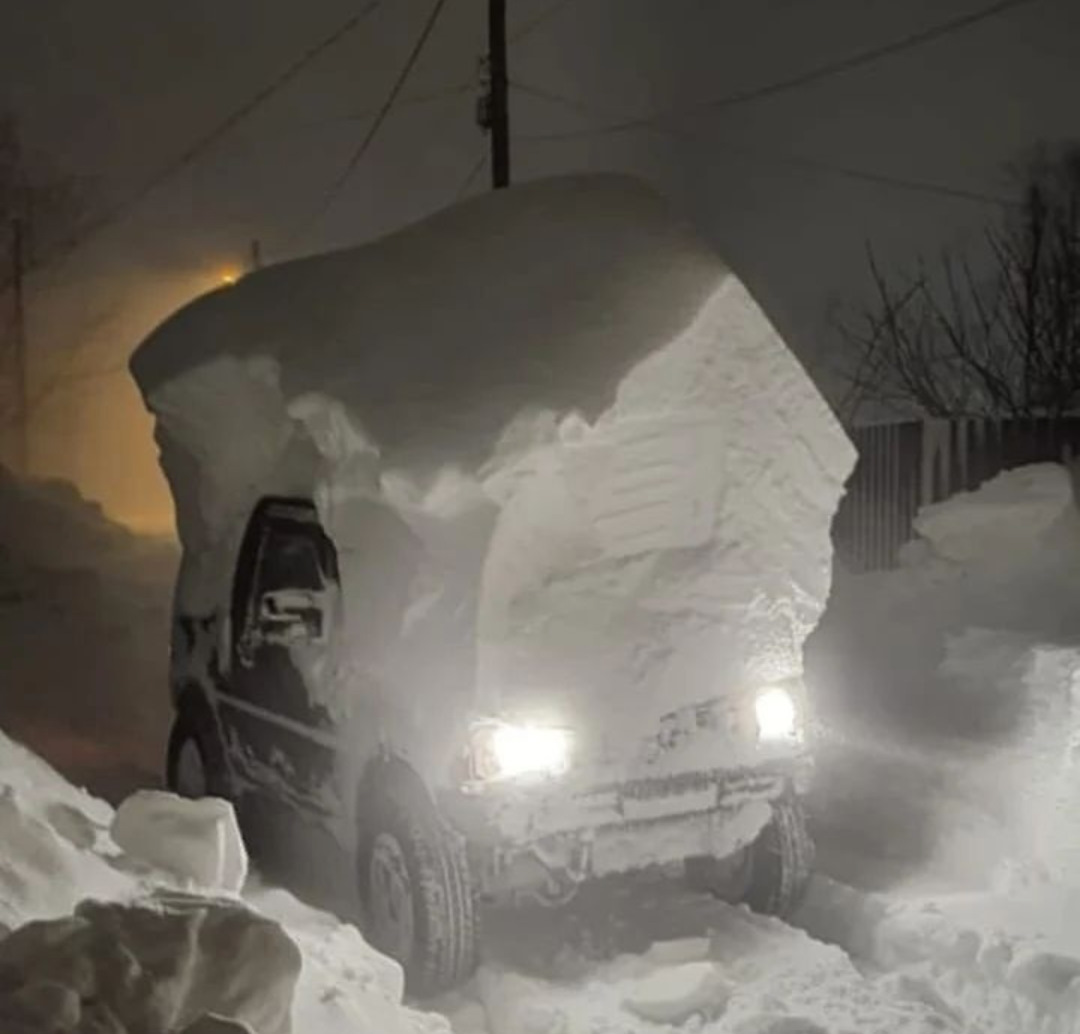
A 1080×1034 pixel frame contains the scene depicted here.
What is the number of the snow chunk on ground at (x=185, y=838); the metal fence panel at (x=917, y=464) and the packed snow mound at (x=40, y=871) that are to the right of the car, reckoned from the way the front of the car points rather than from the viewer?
2

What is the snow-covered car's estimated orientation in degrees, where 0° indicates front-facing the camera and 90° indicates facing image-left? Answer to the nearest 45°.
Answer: approximately 315°

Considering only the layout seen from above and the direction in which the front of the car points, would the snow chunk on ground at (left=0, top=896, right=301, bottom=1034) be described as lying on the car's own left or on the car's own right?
on the car's own right

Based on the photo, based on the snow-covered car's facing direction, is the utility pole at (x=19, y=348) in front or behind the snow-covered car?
behind

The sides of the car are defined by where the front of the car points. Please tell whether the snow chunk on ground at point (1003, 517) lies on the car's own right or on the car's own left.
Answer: on the car's own left

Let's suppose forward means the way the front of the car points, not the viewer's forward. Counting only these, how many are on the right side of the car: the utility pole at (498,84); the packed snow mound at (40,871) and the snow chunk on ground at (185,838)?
2

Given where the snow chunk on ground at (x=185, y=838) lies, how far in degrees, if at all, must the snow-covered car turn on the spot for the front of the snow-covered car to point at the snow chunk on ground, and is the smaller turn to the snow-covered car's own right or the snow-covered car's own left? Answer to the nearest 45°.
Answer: approximately 90° to the snow-covered car's own right

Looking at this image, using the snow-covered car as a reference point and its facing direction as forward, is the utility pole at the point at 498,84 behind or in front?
behind

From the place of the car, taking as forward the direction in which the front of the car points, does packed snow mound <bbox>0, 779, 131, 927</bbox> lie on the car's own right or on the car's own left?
on the car's own right

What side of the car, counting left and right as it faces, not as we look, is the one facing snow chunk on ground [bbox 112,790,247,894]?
right
